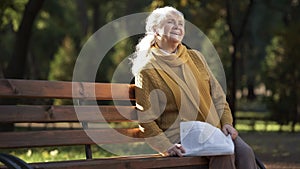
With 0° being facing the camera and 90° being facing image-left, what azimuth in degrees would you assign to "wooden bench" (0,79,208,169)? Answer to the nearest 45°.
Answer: approximately 315°

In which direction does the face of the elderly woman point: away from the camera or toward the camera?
toward the camera

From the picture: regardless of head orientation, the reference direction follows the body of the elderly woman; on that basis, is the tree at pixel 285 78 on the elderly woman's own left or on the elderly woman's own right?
on the elderly woman's own left

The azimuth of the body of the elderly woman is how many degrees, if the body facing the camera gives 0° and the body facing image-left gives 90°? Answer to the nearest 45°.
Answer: approximately 315°
